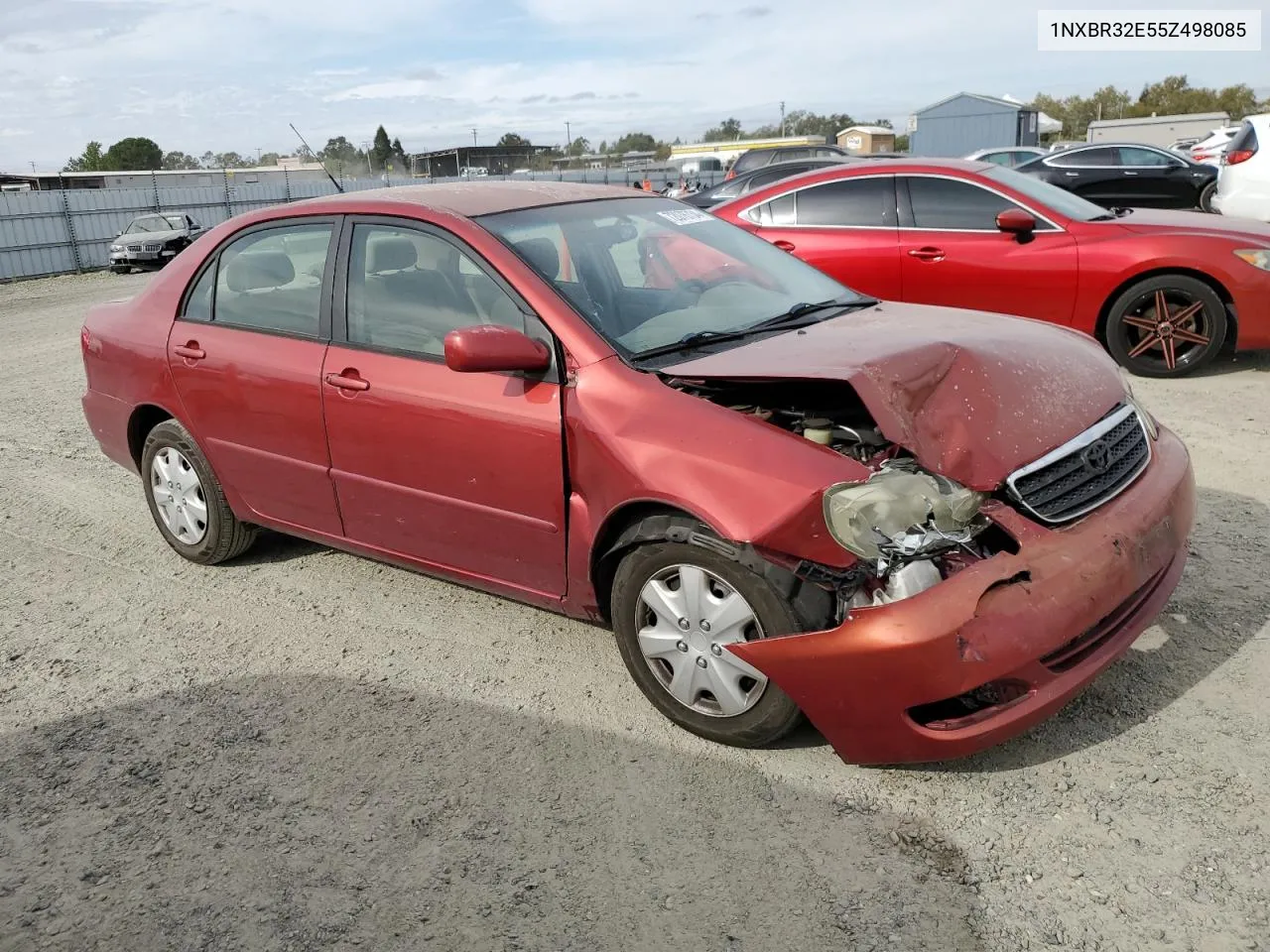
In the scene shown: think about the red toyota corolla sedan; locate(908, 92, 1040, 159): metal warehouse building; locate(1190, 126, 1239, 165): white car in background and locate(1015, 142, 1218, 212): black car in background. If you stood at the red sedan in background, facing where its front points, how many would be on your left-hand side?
3

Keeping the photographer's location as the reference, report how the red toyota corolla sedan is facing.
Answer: facing the viewer and to the right of the viewer

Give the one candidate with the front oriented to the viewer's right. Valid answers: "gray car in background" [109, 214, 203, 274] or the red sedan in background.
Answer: the red sedan in background

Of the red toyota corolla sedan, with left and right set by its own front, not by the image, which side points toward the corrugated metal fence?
back

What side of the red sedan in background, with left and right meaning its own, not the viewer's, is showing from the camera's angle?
right

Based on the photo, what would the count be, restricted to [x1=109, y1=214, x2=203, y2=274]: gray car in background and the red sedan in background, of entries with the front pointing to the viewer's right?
1

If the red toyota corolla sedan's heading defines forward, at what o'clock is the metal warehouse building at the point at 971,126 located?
The metal warehouse building is roughly at 8 o'clock from the red toyota corolla sedan.

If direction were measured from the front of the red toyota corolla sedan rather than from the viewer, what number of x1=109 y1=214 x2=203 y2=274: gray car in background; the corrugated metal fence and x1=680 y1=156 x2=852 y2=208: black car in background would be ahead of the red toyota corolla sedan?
0

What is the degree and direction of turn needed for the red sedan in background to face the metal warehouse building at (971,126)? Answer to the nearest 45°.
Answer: approximately 90° to its left

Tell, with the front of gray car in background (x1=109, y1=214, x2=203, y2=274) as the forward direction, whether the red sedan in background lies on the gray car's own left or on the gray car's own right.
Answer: on the gray car's own left

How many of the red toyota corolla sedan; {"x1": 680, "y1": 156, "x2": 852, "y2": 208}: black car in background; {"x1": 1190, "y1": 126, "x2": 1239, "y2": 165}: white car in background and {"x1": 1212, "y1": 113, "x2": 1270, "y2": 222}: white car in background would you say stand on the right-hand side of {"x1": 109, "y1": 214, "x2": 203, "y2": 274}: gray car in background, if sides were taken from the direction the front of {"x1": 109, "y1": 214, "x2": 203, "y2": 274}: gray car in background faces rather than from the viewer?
0

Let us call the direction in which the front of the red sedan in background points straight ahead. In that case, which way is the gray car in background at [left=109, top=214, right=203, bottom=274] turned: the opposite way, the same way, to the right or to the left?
to the right
